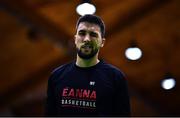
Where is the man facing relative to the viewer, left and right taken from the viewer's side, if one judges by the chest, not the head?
facing the viewer and to the left of the viewer

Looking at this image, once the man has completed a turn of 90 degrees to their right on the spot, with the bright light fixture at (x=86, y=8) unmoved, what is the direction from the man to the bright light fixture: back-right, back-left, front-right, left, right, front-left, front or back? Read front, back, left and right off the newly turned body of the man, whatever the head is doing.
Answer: front-right

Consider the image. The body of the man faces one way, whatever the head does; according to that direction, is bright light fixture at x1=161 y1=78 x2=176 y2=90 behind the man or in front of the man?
behind
